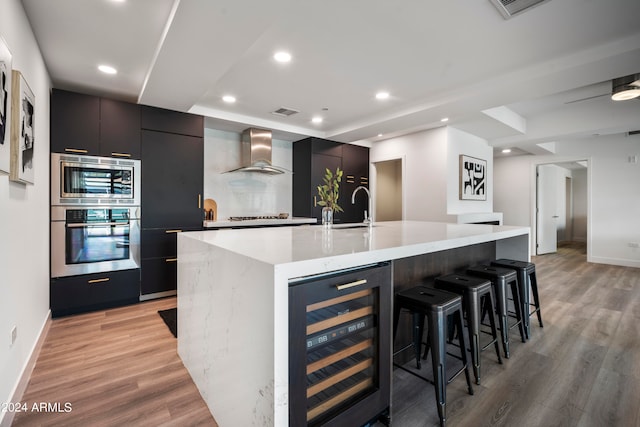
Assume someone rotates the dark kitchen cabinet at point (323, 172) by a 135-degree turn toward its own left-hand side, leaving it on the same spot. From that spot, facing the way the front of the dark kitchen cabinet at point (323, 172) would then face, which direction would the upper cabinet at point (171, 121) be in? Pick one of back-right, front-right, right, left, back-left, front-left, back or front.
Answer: back-left

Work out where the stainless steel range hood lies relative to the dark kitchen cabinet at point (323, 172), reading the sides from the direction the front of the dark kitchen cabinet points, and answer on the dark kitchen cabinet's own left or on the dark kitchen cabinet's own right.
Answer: on the dark kitchen cabinet's own right

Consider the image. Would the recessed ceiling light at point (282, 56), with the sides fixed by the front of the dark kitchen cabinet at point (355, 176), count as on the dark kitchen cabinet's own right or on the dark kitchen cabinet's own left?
on the dark kitchen cabinet's own right

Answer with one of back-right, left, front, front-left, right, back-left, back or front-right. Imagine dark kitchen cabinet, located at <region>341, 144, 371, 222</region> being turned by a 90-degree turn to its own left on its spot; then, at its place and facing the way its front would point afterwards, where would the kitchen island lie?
back-right

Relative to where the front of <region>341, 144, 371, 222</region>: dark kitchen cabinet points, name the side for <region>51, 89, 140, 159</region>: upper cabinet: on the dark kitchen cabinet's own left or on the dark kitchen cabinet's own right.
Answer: on the dark kitchen cabinet's own right

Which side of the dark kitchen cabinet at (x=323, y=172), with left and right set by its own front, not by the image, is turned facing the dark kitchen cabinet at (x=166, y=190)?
right

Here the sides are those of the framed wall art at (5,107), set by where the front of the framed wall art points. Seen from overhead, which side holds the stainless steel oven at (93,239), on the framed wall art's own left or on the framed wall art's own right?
on the framed wall art's own left

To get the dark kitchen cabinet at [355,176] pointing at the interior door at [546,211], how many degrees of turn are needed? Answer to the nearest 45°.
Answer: approximately 45° to its left

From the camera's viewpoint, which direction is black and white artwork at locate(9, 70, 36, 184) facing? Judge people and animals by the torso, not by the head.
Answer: to the viewer's right

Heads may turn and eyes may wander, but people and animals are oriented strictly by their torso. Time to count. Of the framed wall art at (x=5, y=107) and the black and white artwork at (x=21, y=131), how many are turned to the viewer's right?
2

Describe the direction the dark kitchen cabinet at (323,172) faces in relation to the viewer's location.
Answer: facing the viewer and to the right of the viewer

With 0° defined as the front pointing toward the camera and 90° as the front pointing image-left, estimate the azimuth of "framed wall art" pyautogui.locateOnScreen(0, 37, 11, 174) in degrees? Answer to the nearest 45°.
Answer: approximately 270°

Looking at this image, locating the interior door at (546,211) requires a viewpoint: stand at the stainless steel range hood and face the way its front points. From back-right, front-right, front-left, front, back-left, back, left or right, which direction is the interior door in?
front-left

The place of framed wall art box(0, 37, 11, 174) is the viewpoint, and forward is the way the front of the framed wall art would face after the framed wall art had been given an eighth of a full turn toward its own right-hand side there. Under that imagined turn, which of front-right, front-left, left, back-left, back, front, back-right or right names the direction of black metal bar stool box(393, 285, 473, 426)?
front

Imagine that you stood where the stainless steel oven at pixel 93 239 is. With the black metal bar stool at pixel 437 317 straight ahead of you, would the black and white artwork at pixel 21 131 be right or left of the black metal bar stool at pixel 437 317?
right

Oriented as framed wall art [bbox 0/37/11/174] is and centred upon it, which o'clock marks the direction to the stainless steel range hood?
The stainless steel range hood is roughly at 11 o'clock from the framed wall art.
